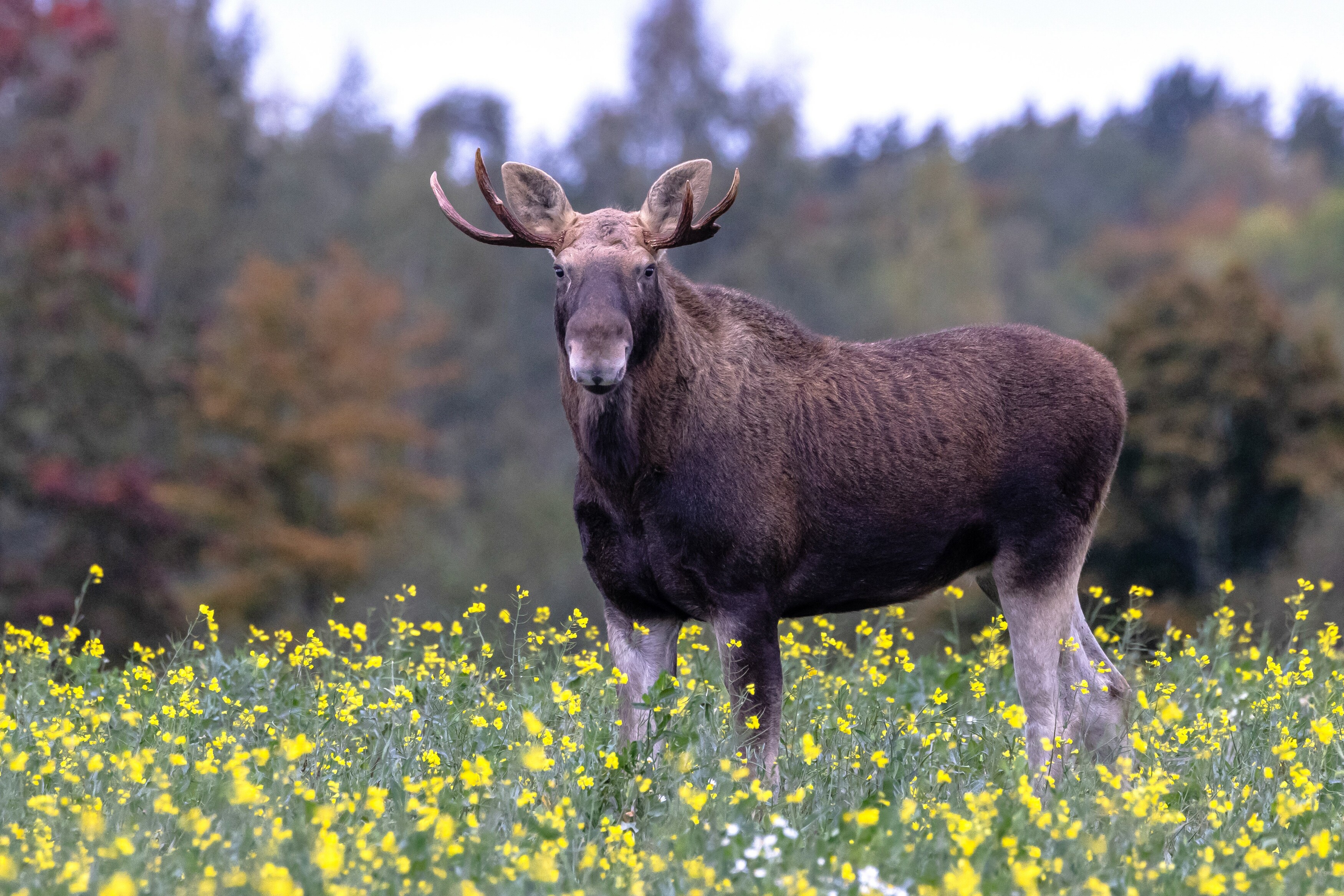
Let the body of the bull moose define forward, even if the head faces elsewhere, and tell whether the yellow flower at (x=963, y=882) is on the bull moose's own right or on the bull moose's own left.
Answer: on the bull moose's own left

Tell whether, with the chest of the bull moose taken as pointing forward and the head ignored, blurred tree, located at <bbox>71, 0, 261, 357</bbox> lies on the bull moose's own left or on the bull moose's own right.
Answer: on the bull moose's own right

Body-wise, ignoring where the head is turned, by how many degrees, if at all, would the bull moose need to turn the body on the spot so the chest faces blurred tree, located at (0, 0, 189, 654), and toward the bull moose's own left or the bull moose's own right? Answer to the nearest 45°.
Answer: approximately 90° to the bull moose's own right

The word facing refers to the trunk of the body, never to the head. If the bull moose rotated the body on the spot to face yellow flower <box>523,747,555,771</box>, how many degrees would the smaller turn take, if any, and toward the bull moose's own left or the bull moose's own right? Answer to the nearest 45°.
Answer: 0° — it already faces it

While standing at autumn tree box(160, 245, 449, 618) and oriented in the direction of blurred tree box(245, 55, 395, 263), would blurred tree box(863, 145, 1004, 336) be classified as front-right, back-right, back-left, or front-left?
front-right

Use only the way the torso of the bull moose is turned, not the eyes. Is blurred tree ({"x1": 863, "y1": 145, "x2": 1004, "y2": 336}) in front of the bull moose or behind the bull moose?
behind

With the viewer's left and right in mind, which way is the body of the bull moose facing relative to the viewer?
facing the viewer and to the left of the viewer
